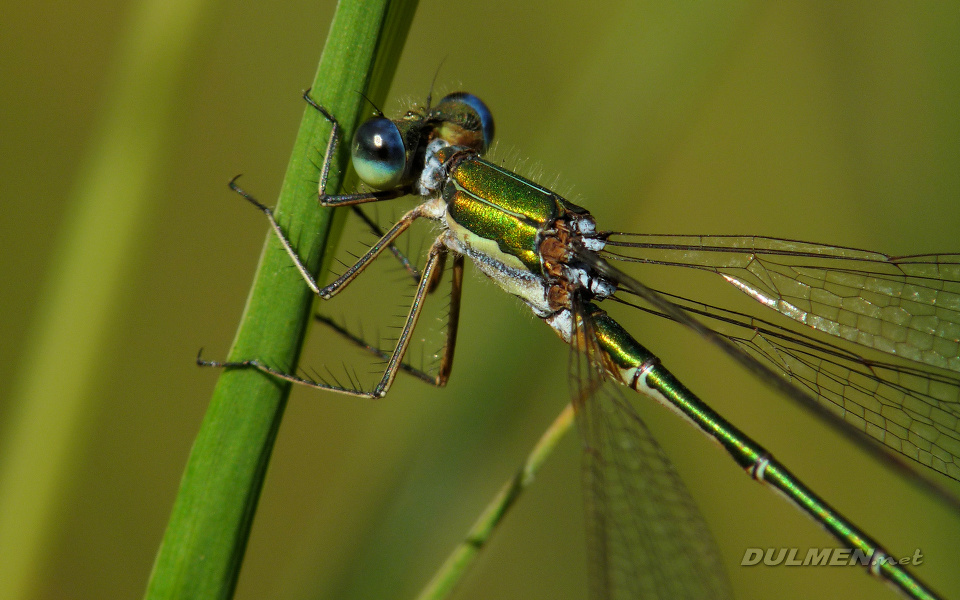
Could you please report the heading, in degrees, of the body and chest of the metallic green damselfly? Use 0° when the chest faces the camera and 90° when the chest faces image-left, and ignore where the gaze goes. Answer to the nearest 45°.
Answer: approximately 90°
